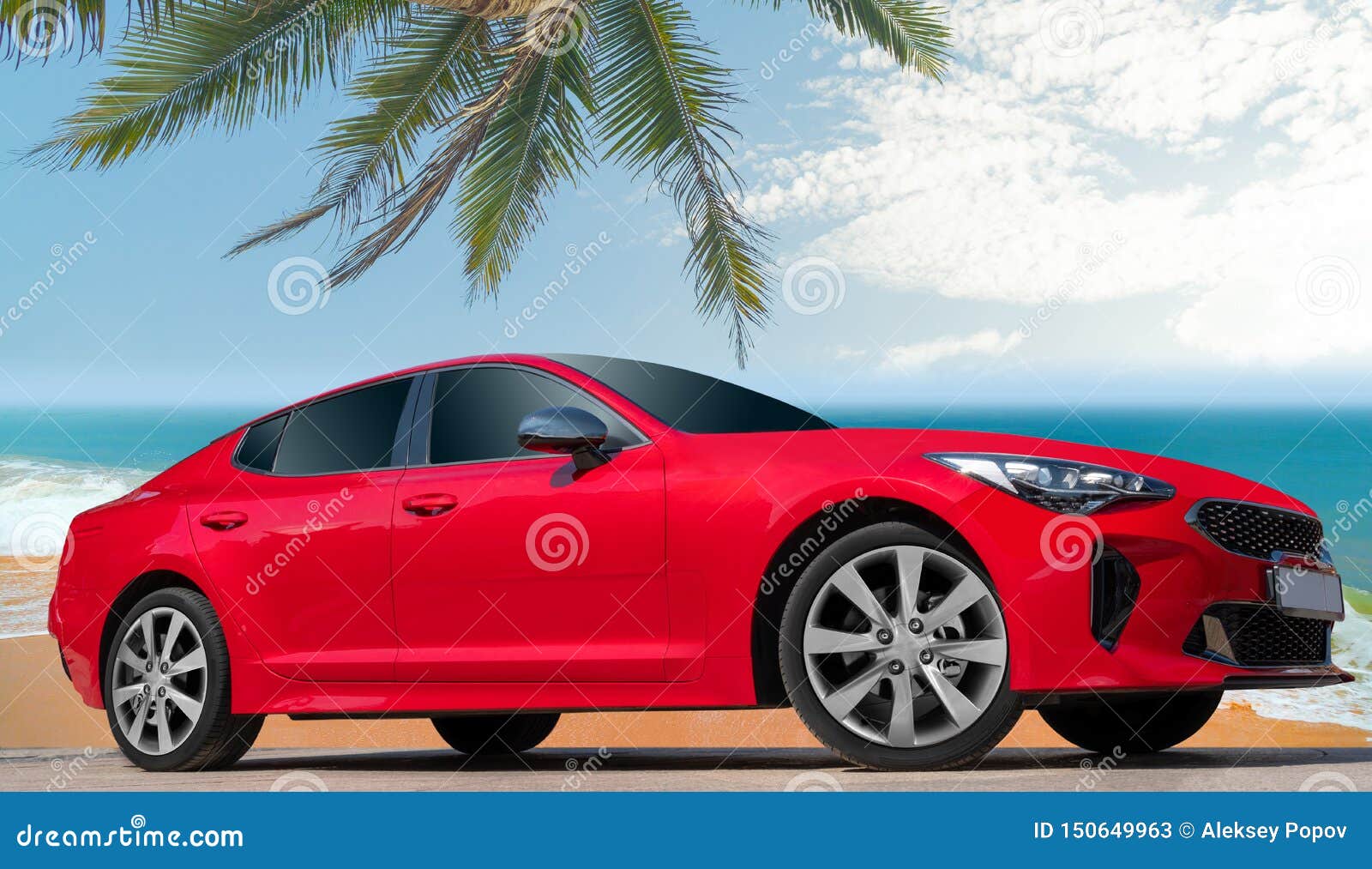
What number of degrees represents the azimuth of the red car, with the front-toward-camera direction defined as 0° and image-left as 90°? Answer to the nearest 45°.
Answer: approximately 315°
